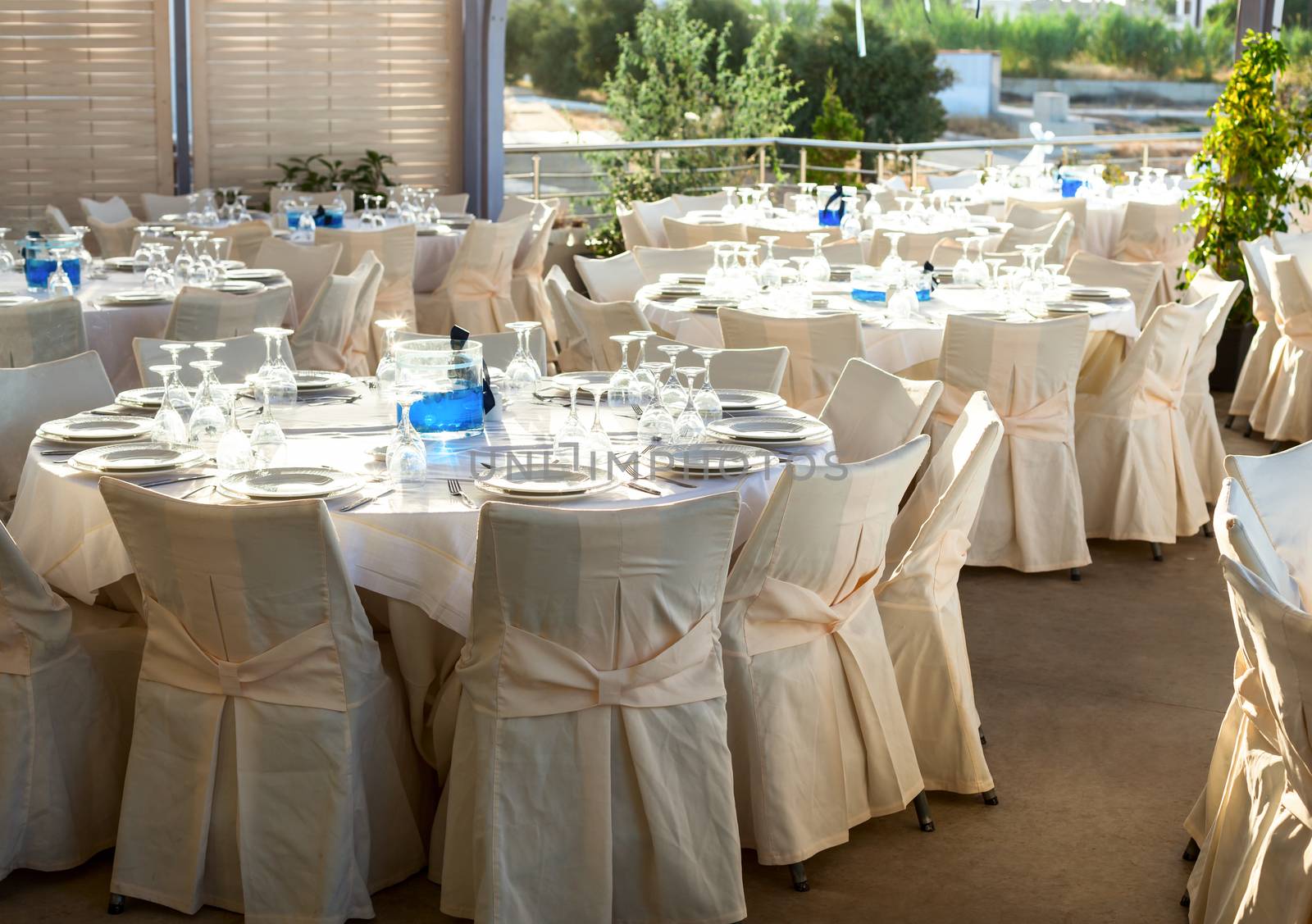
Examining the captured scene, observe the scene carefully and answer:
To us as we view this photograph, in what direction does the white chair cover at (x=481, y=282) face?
facing away from the viewer and to the left of the viewer

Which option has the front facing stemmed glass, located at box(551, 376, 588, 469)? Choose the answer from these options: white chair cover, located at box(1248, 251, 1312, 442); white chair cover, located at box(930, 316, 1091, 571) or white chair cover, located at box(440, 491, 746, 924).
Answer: white chair cover, located at box(440, 491, 746, 924)

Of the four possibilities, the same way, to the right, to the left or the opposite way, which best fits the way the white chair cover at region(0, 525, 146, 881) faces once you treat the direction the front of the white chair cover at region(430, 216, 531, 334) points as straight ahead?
to the right

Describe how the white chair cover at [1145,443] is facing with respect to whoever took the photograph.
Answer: facing away from the viewer and to the left of the viewer

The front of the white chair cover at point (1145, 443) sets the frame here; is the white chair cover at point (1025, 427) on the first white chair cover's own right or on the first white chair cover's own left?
on the first white chair cover's own left

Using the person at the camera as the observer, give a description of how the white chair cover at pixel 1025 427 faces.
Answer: facing away from the viewer

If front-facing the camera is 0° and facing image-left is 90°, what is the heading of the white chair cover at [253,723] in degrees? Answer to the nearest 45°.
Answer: approximately 225°

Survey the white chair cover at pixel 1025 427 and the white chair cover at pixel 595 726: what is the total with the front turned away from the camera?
2

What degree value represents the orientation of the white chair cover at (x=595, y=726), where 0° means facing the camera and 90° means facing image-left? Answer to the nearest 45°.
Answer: approximately 180°

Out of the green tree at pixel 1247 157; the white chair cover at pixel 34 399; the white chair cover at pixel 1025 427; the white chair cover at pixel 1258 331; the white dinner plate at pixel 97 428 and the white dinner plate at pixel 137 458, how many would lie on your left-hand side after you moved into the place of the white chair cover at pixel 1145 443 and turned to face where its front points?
4

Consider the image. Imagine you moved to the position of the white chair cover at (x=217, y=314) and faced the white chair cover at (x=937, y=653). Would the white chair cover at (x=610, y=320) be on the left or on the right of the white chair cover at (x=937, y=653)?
left
